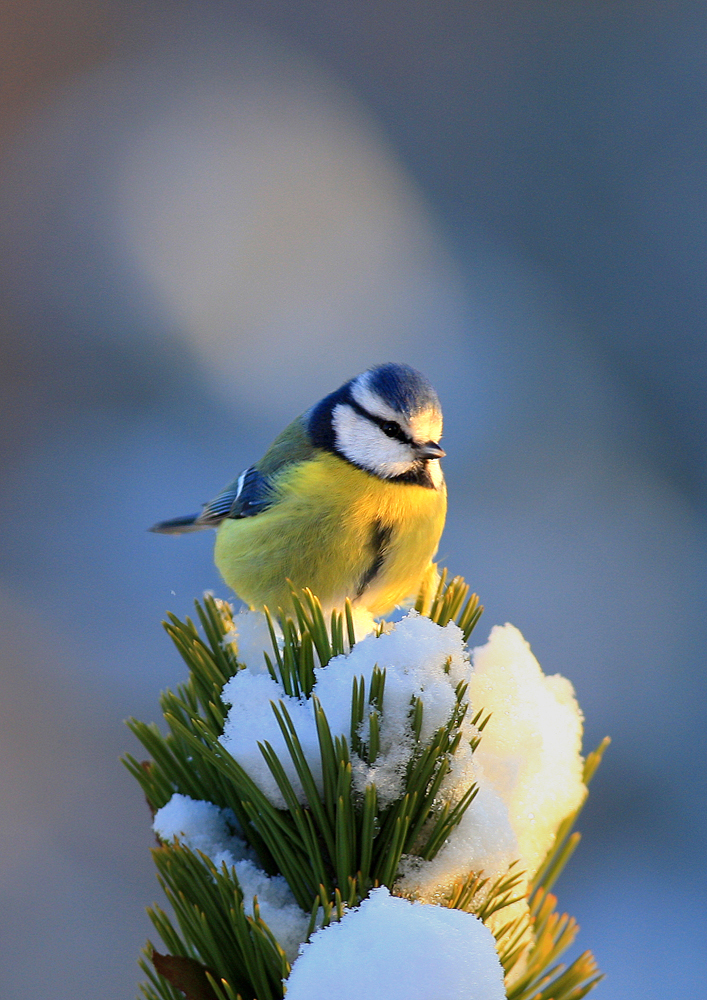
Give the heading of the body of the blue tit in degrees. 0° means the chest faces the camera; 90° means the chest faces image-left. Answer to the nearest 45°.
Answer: approximately 315°
